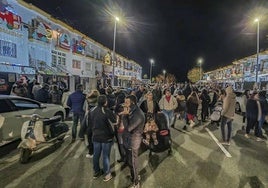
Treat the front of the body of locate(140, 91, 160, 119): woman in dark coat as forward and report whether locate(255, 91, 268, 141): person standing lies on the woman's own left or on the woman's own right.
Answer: on the woman's own left

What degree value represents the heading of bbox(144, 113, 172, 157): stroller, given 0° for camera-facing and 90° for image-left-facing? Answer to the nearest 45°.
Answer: approximately 45°

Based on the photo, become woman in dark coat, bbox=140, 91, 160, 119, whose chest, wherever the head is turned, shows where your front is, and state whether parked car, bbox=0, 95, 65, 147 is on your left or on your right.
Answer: on your right
